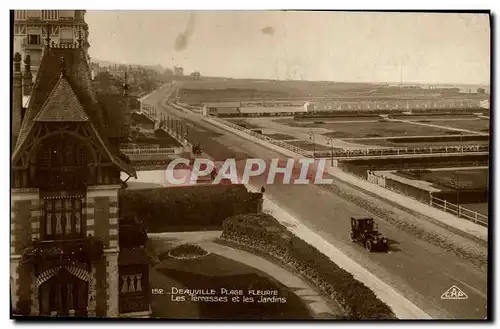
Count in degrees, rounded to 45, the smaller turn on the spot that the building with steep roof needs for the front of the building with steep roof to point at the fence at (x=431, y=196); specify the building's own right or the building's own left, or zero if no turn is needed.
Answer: approximately 90° to the building's own left

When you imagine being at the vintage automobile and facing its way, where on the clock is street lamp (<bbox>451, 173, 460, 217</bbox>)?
The street lamp is roughly at 10 o'clock from the vintage automobile.

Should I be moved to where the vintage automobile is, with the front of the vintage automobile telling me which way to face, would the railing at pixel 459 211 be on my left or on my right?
on my left

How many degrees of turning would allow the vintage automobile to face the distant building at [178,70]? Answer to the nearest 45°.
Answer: approximately 135° to its right

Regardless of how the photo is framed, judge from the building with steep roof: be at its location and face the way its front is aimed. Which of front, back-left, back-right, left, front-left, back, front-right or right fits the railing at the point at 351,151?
left

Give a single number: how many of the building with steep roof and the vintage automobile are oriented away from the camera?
0

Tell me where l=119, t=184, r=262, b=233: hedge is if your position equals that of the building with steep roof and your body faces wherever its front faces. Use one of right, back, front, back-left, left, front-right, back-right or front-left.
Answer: left

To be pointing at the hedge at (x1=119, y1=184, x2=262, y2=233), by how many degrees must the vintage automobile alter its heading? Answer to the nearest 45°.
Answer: approximately 135° to its right

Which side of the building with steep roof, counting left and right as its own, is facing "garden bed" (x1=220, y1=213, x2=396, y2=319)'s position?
left
